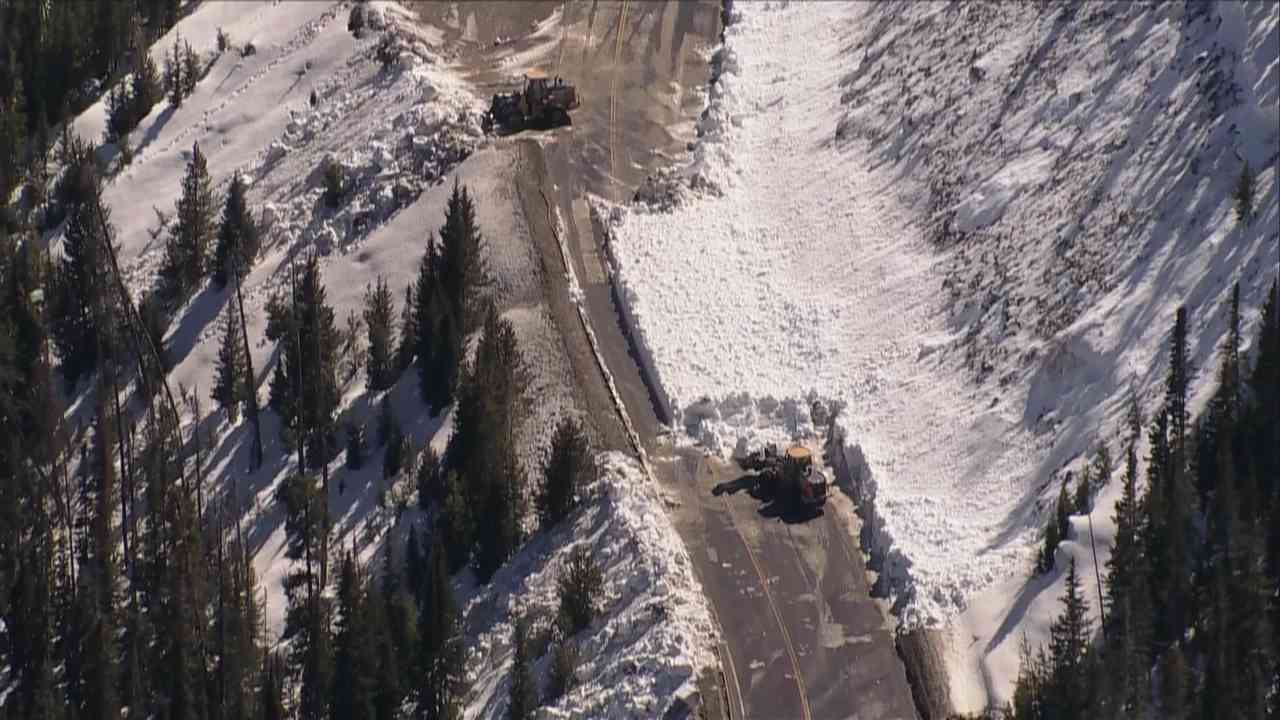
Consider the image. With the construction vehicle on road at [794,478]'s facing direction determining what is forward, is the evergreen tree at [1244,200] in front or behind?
behind

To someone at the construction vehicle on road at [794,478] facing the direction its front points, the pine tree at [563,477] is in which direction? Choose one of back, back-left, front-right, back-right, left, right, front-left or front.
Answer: front-left

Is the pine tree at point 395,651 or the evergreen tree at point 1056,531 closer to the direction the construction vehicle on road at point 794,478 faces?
the pine tree

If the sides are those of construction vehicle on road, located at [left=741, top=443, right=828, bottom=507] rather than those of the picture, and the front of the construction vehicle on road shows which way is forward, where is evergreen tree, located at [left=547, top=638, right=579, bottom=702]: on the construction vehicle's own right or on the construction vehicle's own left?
on the construction vehicle's own left

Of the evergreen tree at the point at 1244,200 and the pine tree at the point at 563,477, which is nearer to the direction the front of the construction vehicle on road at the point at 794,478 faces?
the pine tree

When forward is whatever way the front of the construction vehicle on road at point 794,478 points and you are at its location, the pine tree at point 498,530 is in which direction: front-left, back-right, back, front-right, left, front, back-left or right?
front-left

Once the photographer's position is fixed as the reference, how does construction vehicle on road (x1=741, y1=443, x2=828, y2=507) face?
facing away from the viewer and to the left of the viewer
